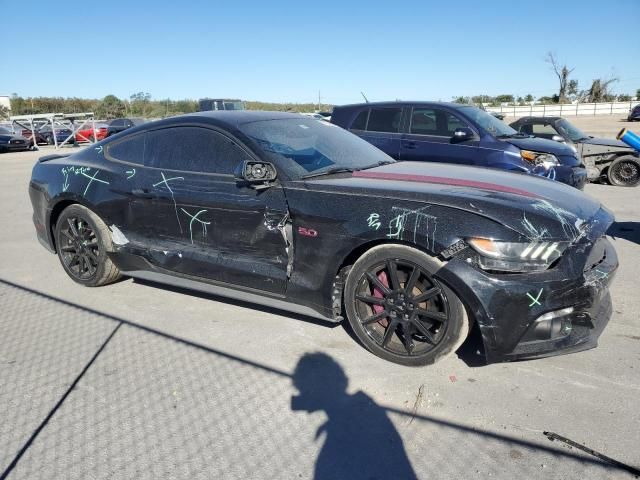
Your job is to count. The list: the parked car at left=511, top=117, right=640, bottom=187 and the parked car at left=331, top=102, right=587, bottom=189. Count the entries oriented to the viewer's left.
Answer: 0

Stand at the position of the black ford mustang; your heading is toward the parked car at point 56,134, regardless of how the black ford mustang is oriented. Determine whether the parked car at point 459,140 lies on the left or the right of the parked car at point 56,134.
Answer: right

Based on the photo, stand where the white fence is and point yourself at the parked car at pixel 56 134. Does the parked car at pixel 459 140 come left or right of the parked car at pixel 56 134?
left

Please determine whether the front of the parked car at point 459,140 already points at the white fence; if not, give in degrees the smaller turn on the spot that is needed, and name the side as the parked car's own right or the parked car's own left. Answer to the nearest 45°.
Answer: approximately 135° to the parked car's own left

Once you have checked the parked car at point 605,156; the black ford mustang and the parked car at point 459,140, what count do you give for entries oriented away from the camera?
0

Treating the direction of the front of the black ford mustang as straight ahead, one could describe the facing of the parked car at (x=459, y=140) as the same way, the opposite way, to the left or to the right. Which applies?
the same way

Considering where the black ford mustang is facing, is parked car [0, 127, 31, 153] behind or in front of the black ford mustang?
behind

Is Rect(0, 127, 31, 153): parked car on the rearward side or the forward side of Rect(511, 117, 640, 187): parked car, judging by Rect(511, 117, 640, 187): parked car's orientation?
on the rearward side

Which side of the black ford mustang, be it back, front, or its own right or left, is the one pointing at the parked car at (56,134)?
back

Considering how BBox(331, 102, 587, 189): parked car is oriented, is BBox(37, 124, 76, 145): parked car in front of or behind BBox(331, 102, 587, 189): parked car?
behind

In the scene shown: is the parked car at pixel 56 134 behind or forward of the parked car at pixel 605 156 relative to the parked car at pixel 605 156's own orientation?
behind

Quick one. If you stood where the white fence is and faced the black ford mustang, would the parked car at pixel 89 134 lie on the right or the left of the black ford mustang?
right

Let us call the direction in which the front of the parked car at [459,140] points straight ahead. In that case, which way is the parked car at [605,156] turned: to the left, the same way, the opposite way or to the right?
the same way

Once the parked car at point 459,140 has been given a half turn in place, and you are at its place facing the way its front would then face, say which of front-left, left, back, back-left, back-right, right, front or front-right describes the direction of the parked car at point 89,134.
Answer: front

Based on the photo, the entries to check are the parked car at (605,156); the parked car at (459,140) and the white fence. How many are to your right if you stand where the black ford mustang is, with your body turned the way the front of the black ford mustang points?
0

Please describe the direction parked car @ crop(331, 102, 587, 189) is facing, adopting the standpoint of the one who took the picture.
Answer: facing the viewer and to the right of the viewer
